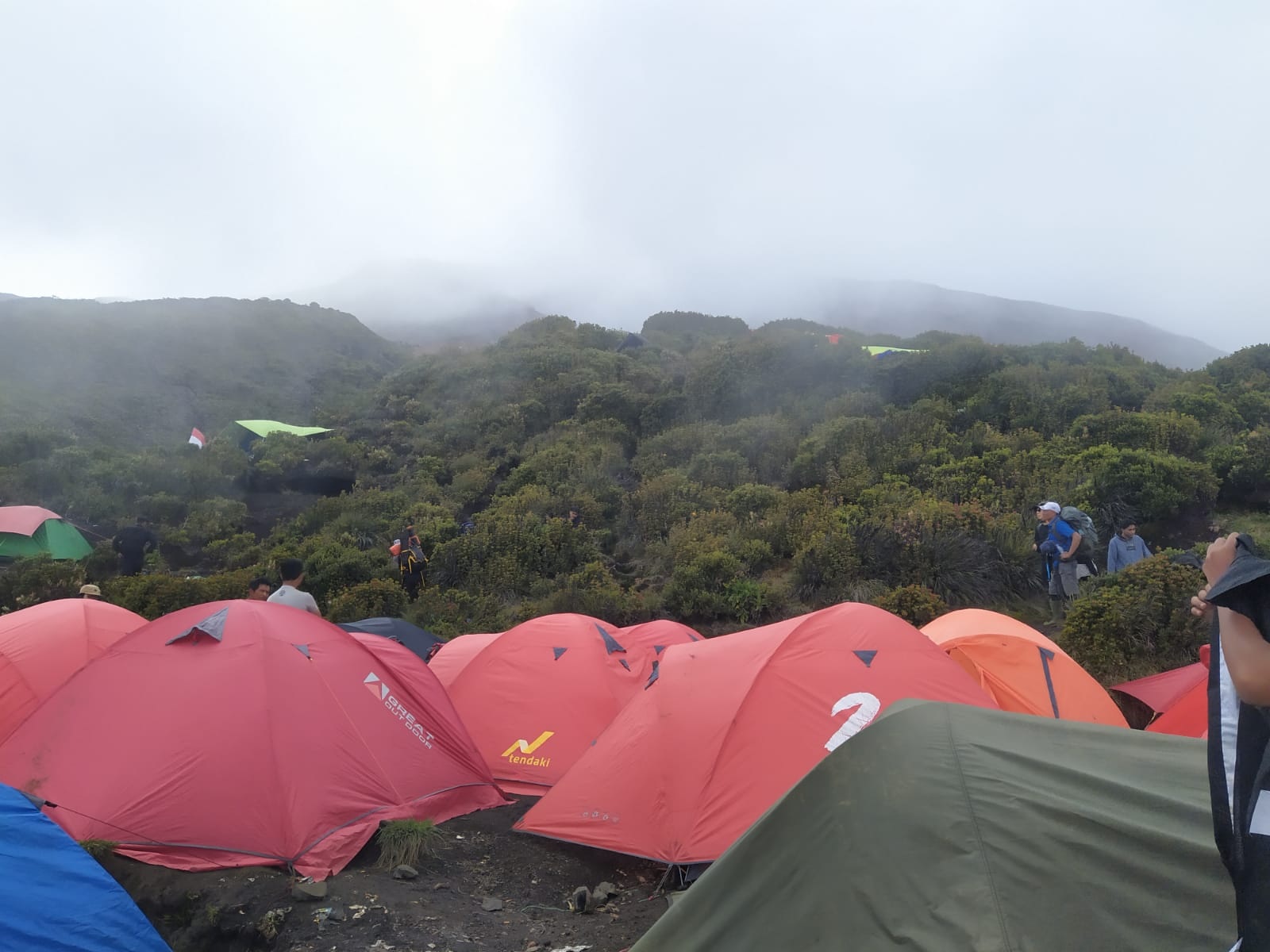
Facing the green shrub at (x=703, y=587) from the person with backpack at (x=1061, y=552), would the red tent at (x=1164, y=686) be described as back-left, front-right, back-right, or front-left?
back-left

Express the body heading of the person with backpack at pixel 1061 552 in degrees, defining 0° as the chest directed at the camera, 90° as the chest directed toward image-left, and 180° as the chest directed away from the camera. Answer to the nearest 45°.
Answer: approximately 90°

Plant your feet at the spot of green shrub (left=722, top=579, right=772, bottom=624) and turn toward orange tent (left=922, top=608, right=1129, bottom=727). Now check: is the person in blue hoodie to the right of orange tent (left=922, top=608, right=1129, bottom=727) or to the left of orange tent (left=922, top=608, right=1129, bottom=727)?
left

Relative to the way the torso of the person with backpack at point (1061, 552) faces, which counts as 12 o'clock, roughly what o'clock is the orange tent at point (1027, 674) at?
The orange tent is roughly at 9 o'clock from the person with backpack.
